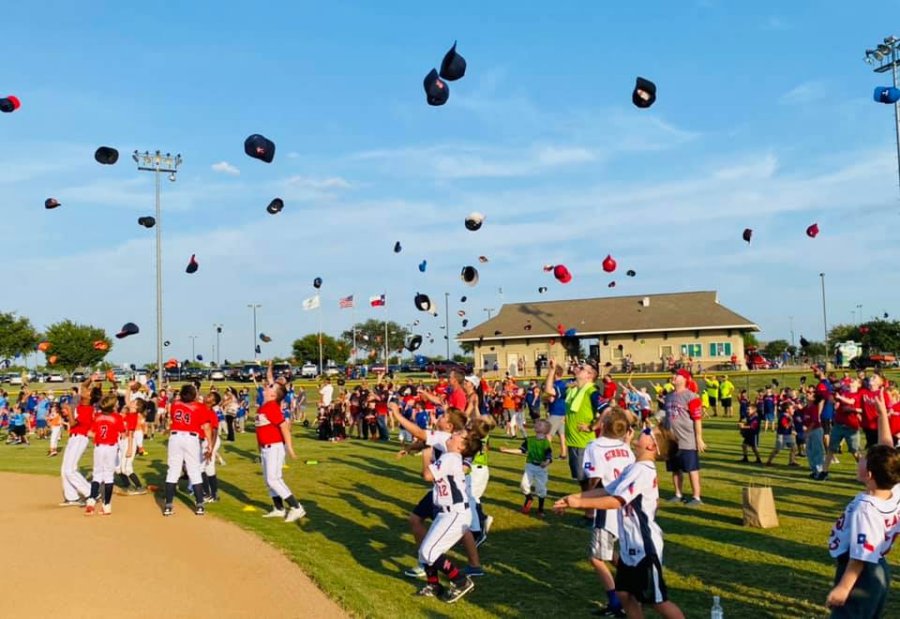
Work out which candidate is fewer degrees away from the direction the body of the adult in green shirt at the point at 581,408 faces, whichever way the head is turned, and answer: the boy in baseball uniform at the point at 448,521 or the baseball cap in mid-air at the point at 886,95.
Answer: the boy in baseball uniform

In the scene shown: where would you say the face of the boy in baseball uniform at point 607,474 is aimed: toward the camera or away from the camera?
away from the camera

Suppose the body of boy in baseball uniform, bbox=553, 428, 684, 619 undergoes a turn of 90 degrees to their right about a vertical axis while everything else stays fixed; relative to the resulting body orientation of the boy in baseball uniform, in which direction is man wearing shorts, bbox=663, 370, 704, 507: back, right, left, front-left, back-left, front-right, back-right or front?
front

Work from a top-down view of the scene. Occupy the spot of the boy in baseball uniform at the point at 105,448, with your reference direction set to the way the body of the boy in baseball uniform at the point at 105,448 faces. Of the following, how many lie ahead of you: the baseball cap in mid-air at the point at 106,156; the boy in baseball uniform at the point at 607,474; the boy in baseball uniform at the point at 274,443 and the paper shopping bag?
1

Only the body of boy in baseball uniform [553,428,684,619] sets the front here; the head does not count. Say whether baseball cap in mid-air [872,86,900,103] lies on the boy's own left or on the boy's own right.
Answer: on the boy's own right

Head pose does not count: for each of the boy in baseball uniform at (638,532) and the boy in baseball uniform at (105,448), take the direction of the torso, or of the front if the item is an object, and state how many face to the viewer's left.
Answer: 1

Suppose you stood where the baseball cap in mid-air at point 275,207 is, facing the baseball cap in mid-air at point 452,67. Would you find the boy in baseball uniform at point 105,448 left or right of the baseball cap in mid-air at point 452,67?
right

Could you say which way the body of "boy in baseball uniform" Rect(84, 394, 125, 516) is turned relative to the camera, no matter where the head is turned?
away from the camera
